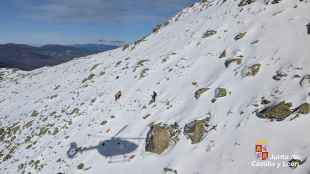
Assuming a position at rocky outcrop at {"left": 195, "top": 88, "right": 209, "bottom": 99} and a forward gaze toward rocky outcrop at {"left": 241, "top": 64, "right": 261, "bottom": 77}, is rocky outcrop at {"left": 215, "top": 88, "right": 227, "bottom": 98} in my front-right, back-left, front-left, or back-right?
front-right

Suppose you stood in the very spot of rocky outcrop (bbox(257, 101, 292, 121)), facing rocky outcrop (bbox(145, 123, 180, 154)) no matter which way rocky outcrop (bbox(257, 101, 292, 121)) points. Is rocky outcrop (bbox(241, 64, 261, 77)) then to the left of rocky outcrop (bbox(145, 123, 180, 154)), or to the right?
right

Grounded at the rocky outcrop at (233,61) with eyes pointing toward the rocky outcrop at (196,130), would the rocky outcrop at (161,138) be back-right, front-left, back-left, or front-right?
front-right

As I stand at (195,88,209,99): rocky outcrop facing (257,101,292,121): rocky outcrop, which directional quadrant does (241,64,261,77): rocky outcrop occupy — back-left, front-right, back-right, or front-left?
front-left
